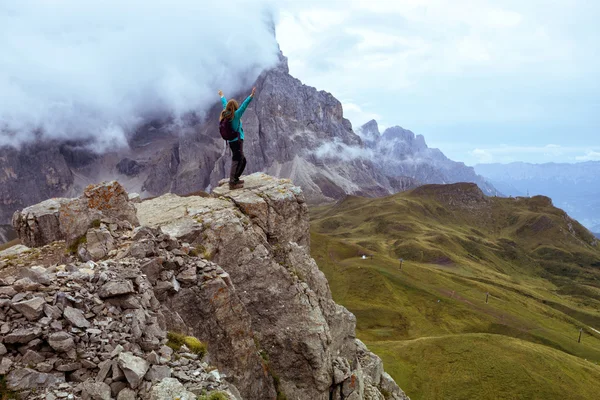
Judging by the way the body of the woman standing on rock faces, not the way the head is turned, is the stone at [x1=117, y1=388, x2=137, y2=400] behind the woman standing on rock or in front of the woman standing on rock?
behind

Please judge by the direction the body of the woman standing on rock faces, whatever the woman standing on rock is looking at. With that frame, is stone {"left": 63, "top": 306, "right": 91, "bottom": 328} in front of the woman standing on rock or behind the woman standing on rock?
behind

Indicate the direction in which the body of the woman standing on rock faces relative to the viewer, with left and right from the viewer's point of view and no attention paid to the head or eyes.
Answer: facing away from the viewer and to the right of the viewer

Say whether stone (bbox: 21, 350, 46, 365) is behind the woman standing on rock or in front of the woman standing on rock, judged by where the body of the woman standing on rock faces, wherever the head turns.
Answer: behind

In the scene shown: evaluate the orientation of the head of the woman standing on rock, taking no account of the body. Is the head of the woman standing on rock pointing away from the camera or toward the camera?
away from the camera

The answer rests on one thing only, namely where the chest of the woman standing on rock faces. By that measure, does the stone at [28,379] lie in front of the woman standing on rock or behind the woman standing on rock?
behind

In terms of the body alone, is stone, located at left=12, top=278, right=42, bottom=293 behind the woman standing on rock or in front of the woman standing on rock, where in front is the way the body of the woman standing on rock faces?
behind
